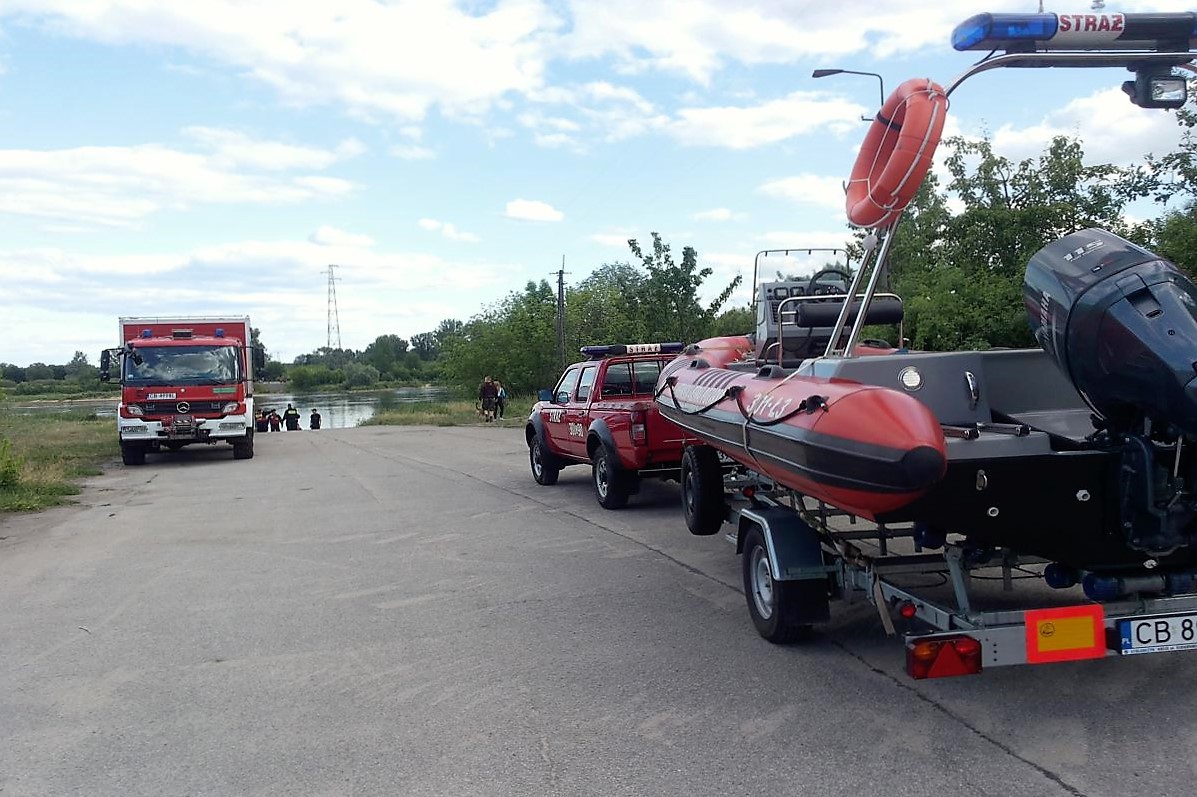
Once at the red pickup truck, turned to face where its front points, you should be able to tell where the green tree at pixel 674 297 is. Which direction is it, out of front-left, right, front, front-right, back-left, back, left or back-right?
front-right

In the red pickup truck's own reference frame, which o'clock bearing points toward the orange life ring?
The orange life ring is roughly at 7 o'clock from the red pickup truck.

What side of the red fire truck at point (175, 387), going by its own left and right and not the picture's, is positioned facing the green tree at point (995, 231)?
left

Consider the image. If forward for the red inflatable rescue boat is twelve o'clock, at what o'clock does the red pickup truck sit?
The red pickup truck is roughly at 1 o'clock from the red inflatable rescue boat.

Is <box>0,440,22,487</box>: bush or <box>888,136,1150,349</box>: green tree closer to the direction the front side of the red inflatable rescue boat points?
the bush

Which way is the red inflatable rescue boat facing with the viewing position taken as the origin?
facing away from the viewer and to the left of the viewer

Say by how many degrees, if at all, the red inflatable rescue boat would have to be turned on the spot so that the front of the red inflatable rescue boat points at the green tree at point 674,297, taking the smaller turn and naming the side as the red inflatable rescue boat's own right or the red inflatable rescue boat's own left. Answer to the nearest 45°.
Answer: approximately 45° to the red inflatable rescue boat's own right

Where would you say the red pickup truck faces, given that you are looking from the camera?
facing away from the viewer and to the left of the viewer

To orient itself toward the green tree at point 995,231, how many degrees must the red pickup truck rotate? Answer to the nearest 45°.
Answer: approximately 90° to its right

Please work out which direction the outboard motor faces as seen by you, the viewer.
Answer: facing away from the viewer and to the left of the viewer

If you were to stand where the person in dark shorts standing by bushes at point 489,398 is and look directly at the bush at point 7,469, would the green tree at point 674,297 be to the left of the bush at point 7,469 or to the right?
left

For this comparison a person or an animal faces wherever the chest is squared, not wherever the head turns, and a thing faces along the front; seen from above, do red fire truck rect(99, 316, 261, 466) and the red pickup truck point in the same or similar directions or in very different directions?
very different directions

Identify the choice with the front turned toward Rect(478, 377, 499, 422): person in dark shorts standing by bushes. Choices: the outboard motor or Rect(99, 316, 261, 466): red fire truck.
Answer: the outboard motor
